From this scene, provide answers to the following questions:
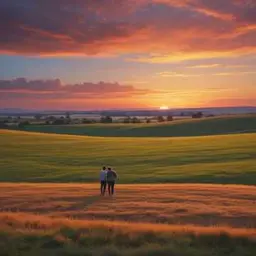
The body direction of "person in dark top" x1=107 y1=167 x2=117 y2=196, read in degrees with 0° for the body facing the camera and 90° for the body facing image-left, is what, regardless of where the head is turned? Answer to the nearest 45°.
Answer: approximately 180°

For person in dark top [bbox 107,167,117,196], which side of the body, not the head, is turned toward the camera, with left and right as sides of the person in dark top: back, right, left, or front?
back
